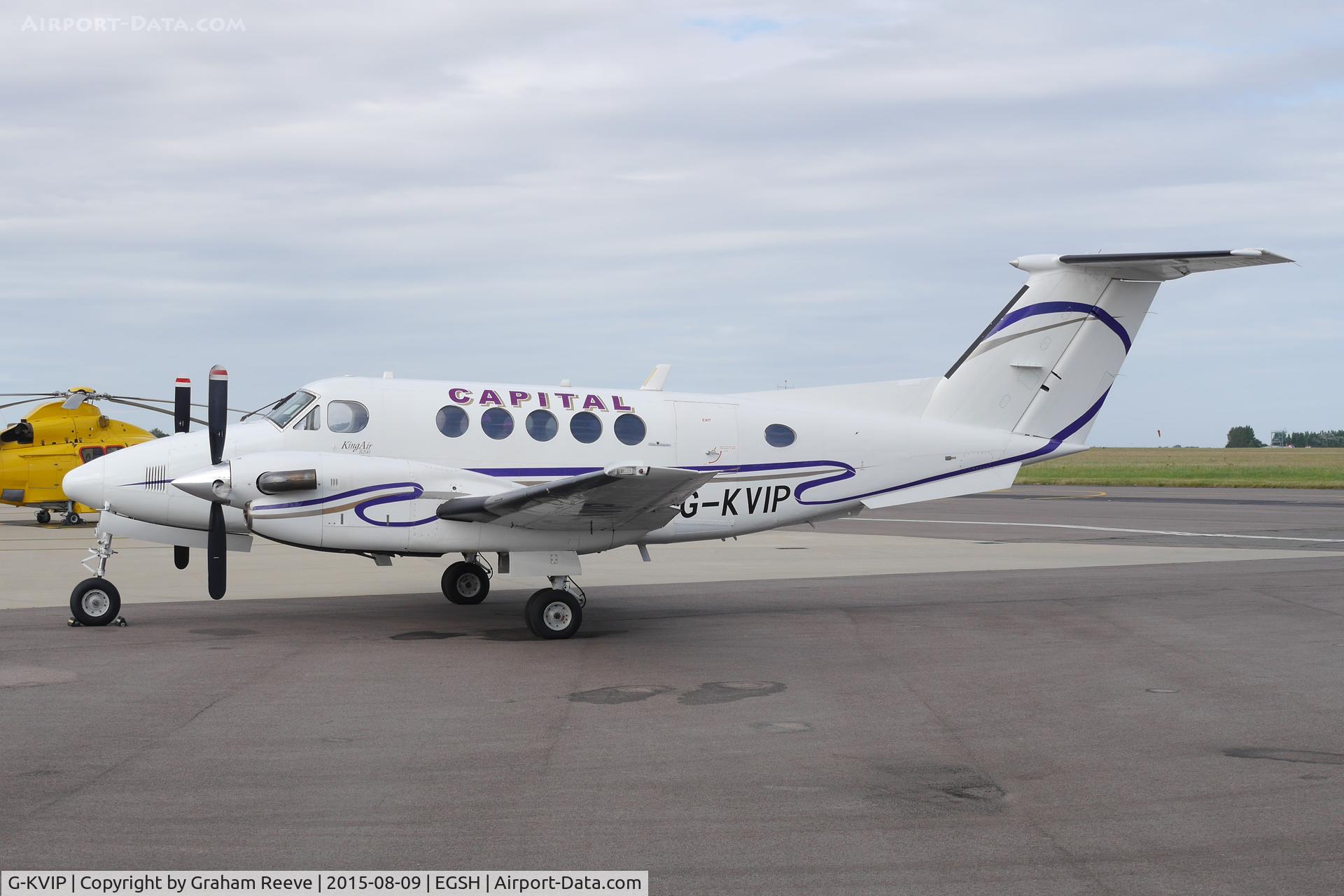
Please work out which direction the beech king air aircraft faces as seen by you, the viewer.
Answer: facing to the left of the viewer

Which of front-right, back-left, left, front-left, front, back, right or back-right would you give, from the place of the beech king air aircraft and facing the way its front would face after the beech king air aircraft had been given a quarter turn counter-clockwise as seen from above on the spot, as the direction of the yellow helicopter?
back-right
